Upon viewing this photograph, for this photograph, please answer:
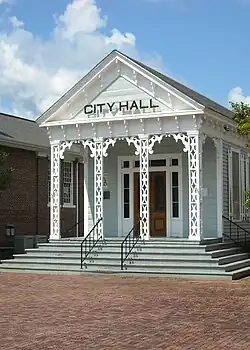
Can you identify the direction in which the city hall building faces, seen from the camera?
facing the viewer and to the left of the viewer

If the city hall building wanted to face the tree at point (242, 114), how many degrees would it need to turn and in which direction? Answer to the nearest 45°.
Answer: approximately 90° to its left
